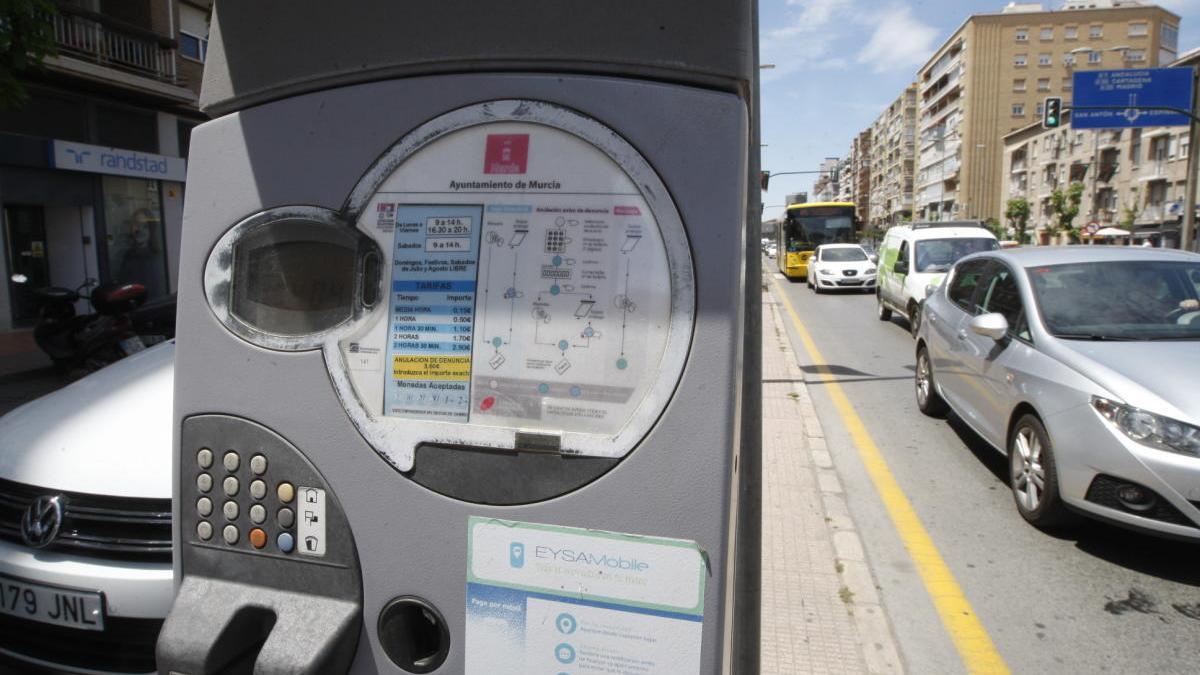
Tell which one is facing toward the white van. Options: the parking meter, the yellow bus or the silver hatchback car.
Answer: the yellow bus

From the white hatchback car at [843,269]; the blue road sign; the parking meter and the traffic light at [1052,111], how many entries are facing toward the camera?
4

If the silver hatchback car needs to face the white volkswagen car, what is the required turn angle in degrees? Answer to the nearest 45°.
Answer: approximately 90° to its right

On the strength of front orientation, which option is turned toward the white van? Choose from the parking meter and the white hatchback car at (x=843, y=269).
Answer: the white hatchback car

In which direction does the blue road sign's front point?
toward the camera

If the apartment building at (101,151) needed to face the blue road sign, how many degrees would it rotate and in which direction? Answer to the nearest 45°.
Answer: approximately 45° to its left

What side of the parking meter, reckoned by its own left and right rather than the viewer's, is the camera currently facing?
front

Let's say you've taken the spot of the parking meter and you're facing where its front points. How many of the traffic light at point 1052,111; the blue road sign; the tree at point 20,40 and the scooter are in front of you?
0

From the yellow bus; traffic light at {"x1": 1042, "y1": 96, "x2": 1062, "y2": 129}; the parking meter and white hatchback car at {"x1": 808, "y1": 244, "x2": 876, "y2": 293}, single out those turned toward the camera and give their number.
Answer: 4

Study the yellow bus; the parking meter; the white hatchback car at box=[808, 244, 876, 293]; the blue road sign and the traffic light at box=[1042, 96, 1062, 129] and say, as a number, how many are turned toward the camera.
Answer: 5

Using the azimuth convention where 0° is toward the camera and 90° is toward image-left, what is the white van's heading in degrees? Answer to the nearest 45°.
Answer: approximately 315°

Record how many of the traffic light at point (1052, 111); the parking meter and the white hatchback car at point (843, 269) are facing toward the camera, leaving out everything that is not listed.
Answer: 3

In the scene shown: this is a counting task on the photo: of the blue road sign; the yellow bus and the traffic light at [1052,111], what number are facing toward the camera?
3

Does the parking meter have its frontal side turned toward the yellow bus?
no
